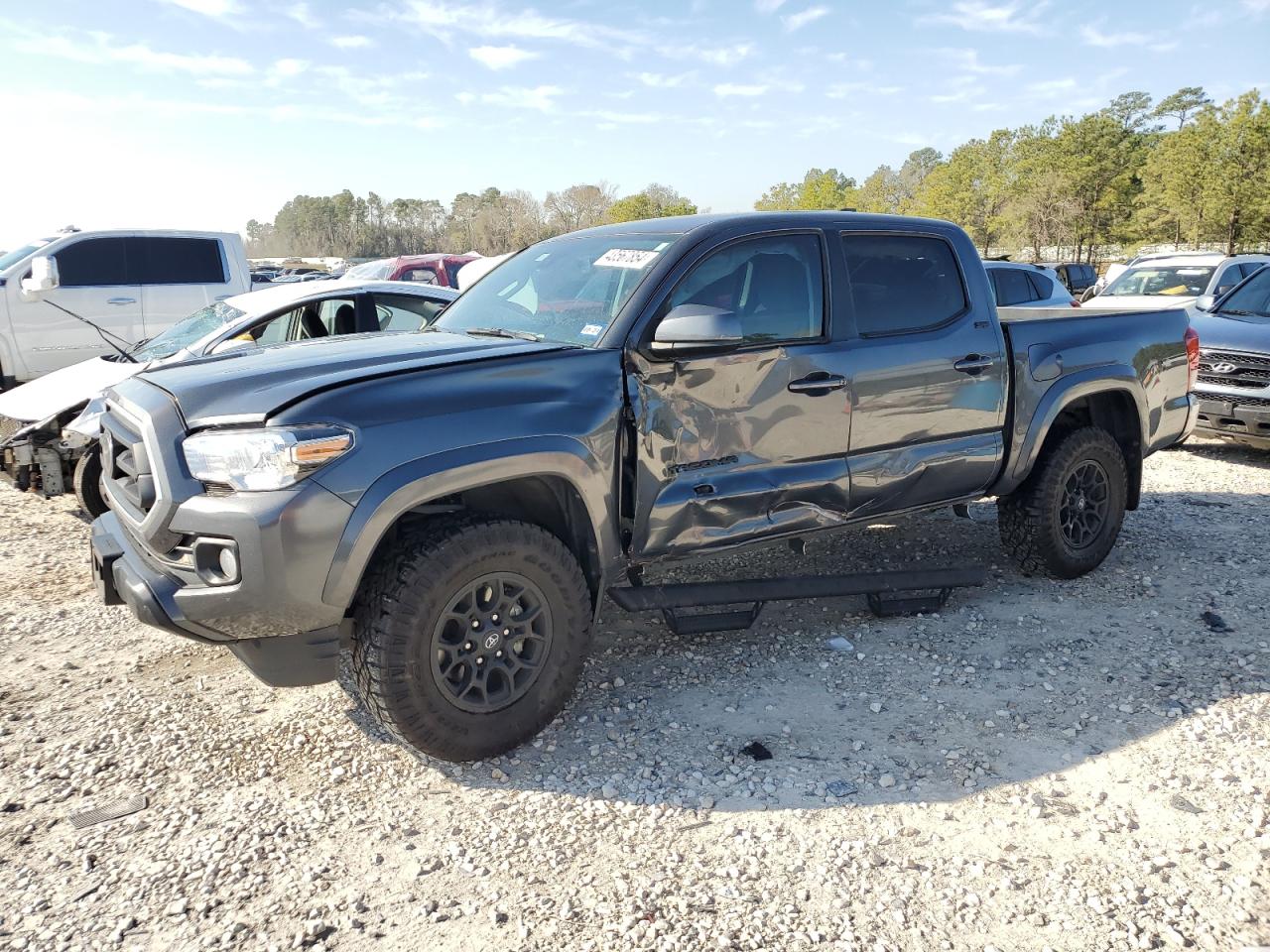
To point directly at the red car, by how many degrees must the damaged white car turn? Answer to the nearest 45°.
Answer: approximately 135° to its right

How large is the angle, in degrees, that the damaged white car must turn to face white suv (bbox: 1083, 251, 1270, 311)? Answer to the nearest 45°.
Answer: approximately 135° to its left

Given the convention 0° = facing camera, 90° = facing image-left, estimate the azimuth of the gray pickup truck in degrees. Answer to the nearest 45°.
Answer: approximately 45°

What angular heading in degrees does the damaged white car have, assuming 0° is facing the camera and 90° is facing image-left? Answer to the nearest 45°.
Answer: approximately 45°
